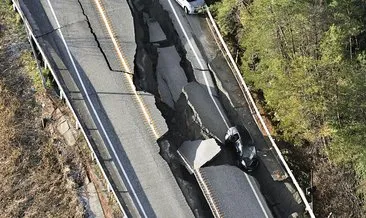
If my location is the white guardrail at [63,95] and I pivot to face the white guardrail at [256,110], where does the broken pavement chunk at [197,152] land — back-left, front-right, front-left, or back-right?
front-right

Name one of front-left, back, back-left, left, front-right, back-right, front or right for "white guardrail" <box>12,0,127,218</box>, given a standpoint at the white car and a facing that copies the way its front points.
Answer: right

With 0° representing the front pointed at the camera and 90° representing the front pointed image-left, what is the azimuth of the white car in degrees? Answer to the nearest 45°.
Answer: approximately 315°

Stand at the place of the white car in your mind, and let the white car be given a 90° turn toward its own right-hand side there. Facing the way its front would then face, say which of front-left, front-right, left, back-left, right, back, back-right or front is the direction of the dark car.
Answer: front-left

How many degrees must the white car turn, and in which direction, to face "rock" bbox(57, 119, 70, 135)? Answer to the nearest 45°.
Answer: approximately 90° to its right

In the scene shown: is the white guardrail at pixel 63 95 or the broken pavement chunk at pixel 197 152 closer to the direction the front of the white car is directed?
the broken pavement chunk

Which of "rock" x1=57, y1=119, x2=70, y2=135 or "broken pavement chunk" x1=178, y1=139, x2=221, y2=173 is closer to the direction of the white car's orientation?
the broken pavement chunk

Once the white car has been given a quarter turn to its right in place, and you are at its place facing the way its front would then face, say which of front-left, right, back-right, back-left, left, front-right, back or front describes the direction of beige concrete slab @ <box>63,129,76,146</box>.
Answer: front
